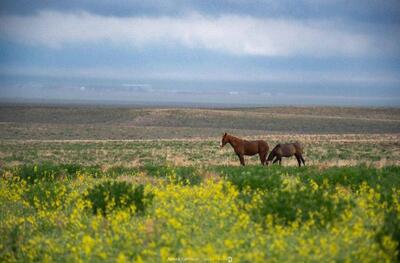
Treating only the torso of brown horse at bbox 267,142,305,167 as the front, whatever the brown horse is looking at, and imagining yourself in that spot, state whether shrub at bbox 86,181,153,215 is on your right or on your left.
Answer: on your left

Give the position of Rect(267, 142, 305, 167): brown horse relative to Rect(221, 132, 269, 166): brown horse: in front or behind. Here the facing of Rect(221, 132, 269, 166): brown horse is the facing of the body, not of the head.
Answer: behind

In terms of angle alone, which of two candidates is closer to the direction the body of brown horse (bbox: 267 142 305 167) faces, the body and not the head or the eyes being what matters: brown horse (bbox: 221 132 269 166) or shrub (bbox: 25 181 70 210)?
the brown horse

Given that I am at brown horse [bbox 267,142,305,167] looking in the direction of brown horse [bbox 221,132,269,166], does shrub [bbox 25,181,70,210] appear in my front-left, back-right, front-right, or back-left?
front-left

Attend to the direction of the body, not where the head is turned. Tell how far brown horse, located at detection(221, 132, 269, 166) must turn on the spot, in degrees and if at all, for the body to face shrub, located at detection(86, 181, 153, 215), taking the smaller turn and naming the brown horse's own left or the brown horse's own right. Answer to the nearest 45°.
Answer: approximately 90° to the brown horse's own left

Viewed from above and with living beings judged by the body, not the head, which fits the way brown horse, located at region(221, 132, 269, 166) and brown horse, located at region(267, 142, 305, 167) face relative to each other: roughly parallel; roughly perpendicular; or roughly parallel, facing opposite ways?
roughly parallel

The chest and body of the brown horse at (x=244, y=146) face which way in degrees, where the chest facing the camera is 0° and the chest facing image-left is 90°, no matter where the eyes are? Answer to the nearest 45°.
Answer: approximately 90°

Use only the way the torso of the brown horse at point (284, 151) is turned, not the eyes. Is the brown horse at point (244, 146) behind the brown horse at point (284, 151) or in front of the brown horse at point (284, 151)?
in front

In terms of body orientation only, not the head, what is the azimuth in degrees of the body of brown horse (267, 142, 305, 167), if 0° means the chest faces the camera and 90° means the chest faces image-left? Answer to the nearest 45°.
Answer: approximately 90°

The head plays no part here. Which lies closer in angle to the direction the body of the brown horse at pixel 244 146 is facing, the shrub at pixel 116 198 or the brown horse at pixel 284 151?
the shrub

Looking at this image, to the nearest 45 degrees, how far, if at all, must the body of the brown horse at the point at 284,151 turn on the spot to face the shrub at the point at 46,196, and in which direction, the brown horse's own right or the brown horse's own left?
approximately 45° to the brown horse's own left

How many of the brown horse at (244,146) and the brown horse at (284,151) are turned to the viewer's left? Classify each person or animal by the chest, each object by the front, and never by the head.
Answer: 2

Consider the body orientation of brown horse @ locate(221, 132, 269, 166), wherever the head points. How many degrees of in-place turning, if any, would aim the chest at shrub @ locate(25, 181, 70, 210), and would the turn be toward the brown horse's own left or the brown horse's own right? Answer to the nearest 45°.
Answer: approximately 45° to the brown horse's own left
